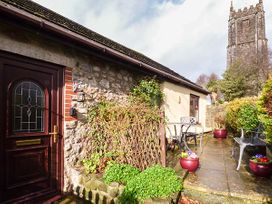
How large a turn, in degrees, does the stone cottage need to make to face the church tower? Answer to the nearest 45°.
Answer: approximately 90° to its left

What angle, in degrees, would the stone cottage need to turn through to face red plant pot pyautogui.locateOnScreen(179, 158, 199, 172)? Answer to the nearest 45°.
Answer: approximately 45° to its left

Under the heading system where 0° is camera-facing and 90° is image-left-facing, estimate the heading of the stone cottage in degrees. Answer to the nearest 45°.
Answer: approximately 315°

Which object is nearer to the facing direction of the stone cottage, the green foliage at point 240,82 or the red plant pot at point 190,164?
the red plant pot

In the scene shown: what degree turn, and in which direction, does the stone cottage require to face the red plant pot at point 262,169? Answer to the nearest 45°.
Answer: approximately 45° to its left

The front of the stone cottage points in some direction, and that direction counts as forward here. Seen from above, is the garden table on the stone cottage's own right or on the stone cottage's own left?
on the stone cottage's own left
